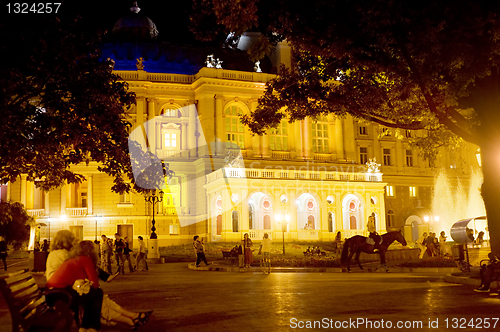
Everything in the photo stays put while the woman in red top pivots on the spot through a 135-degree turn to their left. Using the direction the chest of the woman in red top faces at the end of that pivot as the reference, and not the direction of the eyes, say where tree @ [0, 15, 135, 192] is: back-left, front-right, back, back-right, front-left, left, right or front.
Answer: front-right

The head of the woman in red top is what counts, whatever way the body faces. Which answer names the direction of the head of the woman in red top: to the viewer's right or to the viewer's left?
to the viewer's right

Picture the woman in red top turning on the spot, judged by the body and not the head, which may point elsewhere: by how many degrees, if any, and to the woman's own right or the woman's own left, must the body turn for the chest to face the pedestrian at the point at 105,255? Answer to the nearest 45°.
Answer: approximately 90° to the woman's own left

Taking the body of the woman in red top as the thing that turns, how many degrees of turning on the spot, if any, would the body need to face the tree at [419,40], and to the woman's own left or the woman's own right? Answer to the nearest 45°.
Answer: approximately 45° to the woman's own left

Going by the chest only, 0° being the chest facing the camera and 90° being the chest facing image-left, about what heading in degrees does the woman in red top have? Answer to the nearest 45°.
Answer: approximately 270°

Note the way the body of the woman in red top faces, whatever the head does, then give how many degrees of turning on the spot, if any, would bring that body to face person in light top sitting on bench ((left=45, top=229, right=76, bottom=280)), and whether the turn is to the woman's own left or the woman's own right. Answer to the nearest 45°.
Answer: approximately 135° to the woman's own left
